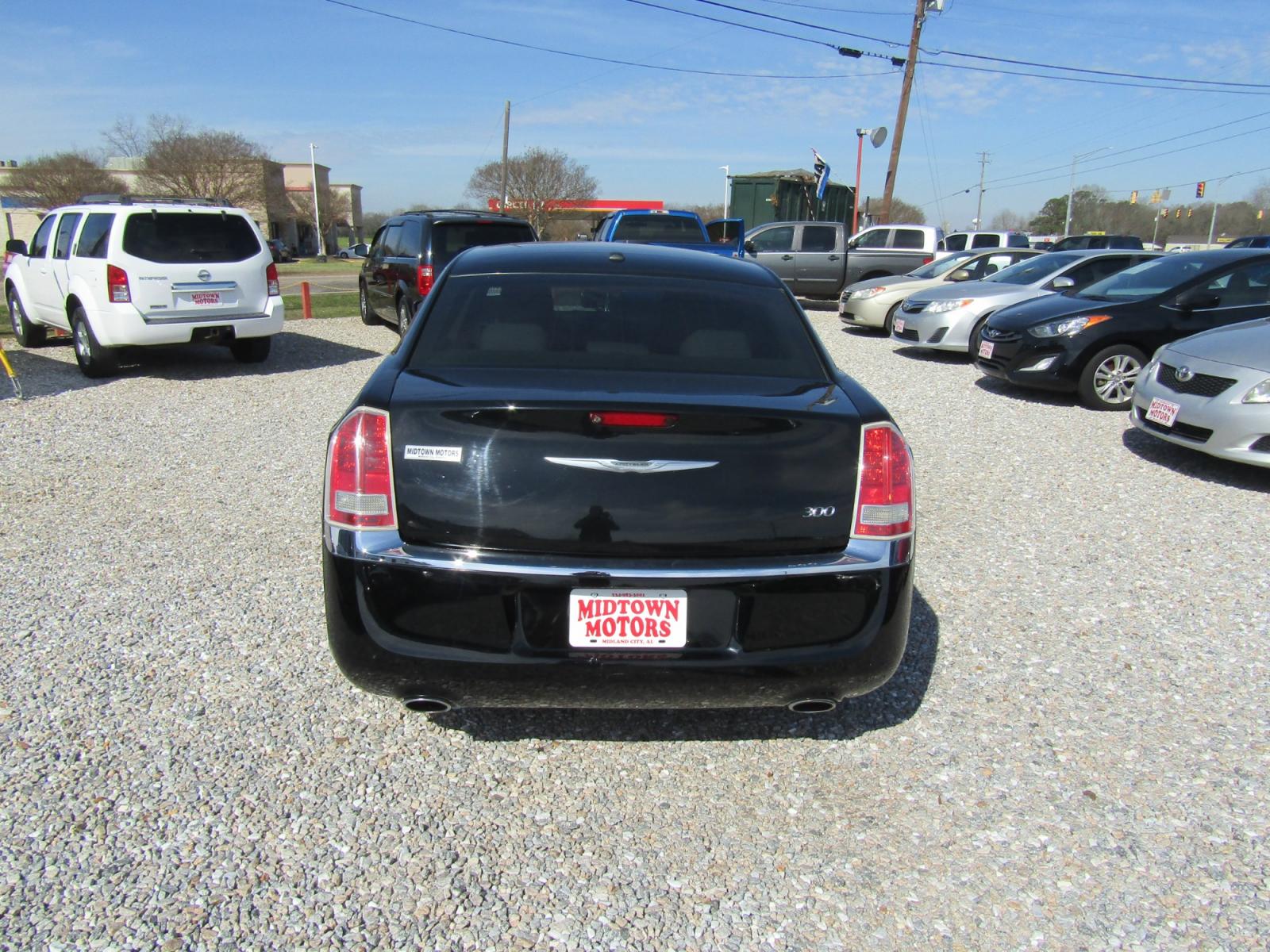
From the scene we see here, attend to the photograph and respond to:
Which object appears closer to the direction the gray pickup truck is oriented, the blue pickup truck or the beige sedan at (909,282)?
the blue pickup truck

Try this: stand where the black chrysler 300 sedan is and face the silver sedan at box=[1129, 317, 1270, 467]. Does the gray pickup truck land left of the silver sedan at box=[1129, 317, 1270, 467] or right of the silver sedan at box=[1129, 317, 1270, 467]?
left

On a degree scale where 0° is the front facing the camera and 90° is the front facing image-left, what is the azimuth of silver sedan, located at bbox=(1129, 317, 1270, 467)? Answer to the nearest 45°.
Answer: approximately 45°

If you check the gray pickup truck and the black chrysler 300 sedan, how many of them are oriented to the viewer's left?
1

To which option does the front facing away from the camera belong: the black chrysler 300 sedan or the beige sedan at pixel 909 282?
the black chrysler 300 sedan

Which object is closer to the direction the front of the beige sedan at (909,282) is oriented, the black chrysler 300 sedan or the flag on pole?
the black chrysler 300 sedan

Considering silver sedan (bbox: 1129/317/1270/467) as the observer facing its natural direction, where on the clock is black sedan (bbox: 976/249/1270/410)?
The black sedan is roughly at 4 o'clock from the silver sedan.

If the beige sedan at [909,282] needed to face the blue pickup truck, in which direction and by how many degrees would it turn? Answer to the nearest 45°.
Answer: approximately 45° to its right

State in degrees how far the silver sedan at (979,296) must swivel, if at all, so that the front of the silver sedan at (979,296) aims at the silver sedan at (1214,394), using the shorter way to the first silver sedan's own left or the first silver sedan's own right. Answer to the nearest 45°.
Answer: approximately 45° to the first silver sedan's own left

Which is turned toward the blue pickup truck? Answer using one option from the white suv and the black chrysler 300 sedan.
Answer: the black chrysler 300 sedan

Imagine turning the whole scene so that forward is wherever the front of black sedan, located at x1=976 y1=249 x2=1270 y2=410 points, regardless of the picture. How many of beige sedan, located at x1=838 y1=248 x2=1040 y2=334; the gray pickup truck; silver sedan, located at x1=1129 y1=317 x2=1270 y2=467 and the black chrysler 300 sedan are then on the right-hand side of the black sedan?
2

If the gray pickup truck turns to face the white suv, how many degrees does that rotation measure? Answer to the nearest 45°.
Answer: approximately 45° to its left

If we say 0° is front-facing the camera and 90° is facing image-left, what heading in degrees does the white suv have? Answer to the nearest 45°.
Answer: approximately 135°

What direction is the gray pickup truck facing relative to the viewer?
to the viewer's left

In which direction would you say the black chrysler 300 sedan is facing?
away from the camera

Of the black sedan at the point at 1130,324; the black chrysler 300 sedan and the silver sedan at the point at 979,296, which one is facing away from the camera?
the black chrysler 300 sedan
